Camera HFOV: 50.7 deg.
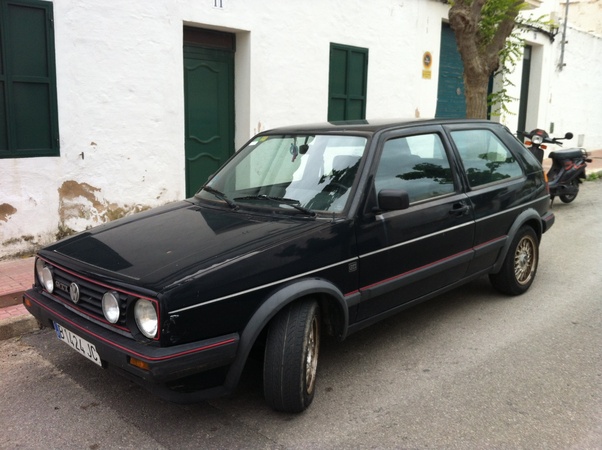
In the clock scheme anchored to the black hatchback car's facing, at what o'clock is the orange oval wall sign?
The orange oval wall sign is roughly at 5 o'clock from the black hatchback car.

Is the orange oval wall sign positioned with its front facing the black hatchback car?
yes

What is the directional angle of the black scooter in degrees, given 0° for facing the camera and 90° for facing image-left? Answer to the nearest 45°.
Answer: approximately 45°

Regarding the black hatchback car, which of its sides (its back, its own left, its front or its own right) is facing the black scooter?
back

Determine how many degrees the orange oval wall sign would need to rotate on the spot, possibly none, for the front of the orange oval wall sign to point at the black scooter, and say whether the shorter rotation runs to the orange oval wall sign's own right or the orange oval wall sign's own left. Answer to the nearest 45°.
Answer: approximately 45° to the orange oval wall sign's own left

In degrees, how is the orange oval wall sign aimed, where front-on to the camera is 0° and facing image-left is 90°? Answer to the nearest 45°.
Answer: approximately 0°

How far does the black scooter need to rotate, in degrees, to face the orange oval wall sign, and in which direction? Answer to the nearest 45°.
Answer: approximately 90° to its right

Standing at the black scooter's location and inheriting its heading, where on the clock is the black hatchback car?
The black hatchback car is roughly at 11 o'clock from the black scooter.

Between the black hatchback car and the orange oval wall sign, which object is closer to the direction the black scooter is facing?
the black hatchback car

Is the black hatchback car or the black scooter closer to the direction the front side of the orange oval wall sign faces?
the black hatchback car
